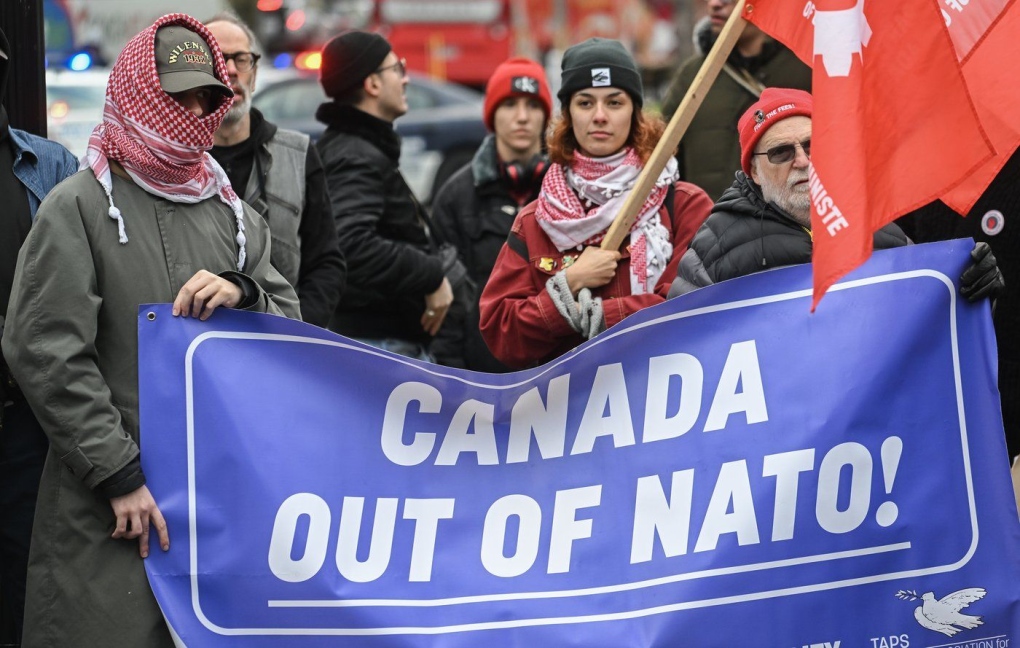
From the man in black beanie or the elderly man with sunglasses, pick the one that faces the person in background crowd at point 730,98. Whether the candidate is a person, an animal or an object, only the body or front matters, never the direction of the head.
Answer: the man in black beanie

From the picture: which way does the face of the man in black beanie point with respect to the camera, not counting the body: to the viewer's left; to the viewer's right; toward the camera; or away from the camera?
to the viewer's right

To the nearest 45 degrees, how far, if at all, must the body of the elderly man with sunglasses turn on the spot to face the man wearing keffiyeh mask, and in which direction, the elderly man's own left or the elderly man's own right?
approximately 90° to the elderly man's own right

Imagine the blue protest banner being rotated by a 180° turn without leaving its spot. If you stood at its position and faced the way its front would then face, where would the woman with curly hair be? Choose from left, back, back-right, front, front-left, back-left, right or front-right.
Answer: front

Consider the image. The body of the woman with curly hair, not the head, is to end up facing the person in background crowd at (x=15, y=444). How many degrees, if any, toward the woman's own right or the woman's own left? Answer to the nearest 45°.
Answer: approximately 45° to the woman's own right

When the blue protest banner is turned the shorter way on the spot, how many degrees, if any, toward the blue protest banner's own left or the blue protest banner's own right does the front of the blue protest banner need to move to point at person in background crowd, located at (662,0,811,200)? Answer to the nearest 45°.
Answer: approximately 180°

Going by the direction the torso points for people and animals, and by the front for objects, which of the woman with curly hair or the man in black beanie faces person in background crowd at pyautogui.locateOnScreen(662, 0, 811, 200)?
the man in black beanie

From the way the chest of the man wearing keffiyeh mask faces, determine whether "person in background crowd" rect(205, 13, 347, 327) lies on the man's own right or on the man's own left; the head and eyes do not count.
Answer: on the man's own left

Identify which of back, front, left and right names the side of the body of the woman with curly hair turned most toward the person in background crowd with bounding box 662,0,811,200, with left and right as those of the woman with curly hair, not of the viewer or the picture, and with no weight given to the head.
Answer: back

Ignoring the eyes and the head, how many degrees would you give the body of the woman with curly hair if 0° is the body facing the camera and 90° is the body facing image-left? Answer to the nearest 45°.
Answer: approximately 0°

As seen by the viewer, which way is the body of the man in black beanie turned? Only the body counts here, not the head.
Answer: to the viewer's right
